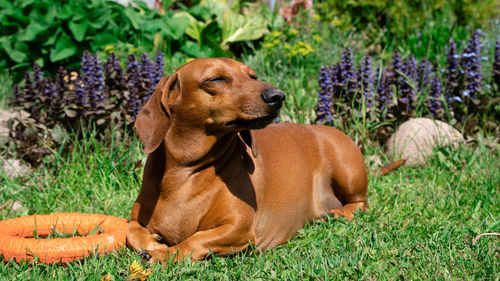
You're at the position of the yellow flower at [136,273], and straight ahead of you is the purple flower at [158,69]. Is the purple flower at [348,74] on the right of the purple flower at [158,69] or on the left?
right

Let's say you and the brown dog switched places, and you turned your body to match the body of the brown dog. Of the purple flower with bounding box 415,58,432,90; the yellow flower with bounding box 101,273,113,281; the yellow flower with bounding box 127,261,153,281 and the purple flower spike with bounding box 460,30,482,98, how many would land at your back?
2

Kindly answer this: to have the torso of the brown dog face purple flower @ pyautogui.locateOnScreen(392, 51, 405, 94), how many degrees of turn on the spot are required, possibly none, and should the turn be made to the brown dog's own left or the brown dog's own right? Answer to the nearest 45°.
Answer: approximately 180°

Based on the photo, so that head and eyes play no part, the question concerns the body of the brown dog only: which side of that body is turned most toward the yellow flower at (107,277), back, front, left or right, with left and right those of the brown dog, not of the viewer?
front

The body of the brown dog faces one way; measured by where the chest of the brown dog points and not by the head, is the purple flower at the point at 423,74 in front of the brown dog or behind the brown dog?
behind

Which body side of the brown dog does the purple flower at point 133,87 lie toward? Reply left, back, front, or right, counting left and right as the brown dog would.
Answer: right

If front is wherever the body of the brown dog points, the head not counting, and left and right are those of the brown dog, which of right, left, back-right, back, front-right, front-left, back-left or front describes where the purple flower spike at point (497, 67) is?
back

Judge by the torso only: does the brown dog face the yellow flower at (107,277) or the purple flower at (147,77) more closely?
the yellow flower

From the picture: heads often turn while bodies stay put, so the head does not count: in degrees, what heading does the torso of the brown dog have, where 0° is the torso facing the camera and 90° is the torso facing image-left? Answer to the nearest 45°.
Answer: approximately 45°

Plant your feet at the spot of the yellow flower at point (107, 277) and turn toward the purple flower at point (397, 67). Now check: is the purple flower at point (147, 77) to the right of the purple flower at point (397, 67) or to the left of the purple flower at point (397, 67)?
left

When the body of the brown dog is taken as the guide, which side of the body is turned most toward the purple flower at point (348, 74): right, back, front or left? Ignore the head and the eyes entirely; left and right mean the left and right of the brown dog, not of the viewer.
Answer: back

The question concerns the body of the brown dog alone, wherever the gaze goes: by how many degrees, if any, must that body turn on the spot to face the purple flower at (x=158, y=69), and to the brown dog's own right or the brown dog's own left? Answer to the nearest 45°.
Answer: approximately 135° to the brown dog's own right

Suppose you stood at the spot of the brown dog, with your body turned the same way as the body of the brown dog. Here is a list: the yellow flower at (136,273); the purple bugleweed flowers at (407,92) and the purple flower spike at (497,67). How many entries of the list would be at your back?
2

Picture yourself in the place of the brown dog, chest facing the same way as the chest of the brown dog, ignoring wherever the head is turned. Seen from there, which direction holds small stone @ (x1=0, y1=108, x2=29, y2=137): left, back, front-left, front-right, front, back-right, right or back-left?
right
